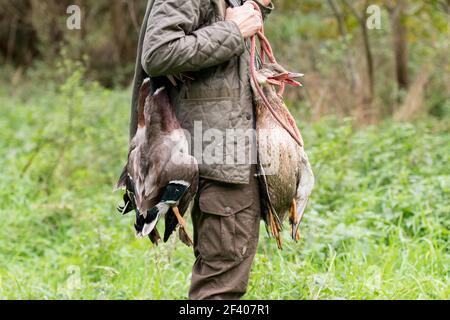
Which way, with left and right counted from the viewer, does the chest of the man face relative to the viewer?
facing to the right of the viewer

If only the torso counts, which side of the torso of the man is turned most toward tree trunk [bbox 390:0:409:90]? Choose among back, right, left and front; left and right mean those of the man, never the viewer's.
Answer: left
